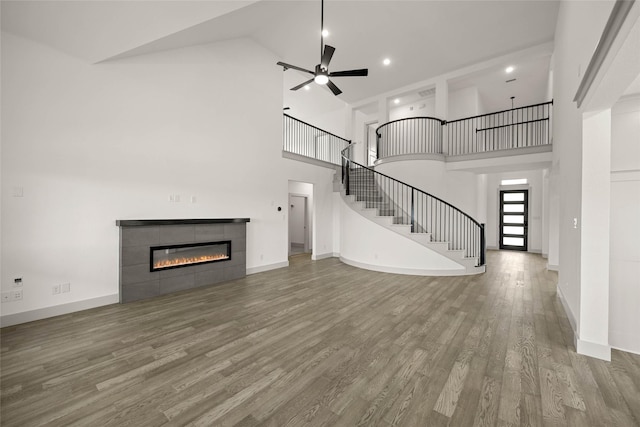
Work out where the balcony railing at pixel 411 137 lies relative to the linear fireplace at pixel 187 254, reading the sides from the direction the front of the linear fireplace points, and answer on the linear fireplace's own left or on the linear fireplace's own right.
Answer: on the linear fireplace's own left

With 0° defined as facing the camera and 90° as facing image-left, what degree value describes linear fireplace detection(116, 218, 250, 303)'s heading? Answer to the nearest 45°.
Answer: approximately 315°

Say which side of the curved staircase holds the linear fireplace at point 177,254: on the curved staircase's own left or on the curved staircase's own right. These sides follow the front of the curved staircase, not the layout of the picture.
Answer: on the curved staircase's own right

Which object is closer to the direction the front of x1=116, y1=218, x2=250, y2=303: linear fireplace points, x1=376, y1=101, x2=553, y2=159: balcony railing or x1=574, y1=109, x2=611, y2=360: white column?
the white column

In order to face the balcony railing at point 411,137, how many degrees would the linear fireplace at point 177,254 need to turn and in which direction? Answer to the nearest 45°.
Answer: approximately 45° to its left

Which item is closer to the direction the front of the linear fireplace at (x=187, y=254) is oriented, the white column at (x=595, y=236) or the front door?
the white column
